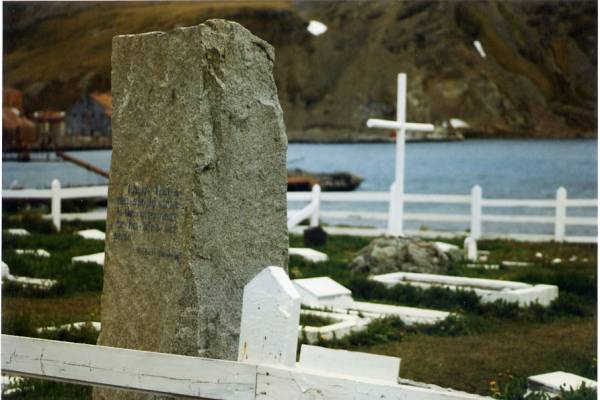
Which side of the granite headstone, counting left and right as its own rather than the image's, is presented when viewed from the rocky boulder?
back

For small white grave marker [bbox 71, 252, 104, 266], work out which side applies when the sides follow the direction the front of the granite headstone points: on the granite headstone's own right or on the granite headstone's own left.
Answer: on the granite headstone's own right

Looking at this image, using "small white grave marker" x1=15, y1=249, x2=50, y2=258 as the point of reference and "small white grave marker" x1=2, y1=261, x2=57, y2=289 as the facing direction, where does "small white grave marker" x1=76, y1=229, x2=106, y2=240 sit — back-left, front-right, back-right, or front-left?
back-left

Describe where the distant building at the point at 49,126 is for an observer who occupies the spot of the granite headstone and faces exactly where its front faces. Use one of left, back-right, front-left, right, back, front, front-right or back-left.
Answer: back-right

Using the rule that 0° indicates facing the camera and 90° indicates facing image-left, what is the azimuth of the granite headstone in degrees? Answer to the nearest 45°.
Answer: approximately 45°

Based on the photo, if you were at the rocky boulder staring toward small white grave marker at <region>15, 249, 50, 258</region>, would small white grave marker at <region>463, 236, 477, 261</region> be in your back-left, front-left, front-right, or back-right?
back-right

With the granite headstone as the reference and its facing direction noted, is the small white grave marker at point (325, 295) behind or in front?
behind

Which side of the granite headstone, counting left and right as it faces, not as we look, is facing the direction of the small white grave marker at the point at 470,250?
back

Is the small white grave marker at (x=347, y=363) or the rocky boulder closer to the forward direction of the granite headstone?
the small white grave marker

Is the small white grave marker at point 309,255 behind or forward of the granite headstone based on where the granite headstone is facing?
behind

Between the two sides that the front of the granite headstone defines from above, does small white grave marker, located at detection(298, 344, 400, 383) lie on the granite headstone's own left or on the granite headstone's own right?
on the granite headstone's own left
